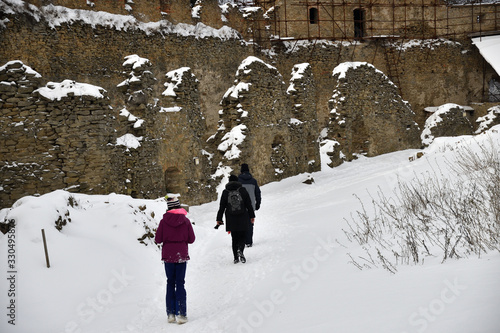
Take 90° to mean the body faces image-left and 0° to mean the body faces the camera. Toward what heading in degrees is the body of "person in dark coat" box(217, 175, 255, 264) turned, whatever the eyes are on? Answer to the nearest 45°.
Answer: approximately 180°

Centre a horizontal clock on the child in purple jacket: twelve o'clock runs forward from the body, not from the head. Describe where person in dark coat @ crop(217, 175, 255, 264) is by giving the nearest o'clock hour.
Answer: The person in dark coat is roughly at 1 o'clock from the child in purple jacket.

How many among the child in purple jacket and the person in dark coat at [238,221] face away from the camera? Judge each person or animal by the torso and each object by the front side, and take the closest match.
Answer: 2

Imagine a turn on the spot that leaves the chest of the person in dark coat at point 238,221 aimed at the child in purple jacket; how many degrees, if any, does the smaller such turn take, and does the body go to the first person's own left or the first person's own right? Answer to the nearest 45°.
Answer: approximately 180°

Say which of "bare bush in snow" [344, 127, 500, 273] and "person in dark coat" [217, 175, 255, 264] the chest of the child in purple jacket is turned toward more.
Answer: the person in dark coat

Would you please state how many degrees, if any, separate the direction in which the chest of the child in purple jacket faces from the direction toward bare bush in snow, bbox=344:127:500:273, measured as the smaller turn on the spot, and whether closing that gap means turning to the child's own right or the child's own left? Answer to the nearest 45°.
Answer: approximately 90° to the child's own right

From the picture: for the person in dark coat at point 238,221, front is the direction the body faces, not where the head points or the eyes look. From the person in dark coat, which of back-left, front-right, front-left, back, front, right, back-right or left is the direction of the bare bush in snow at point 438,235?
back-right

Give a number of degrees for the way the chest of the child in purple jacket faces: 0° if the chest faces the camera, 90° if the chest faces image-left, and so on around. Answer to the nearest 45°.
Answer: approximately 180°
